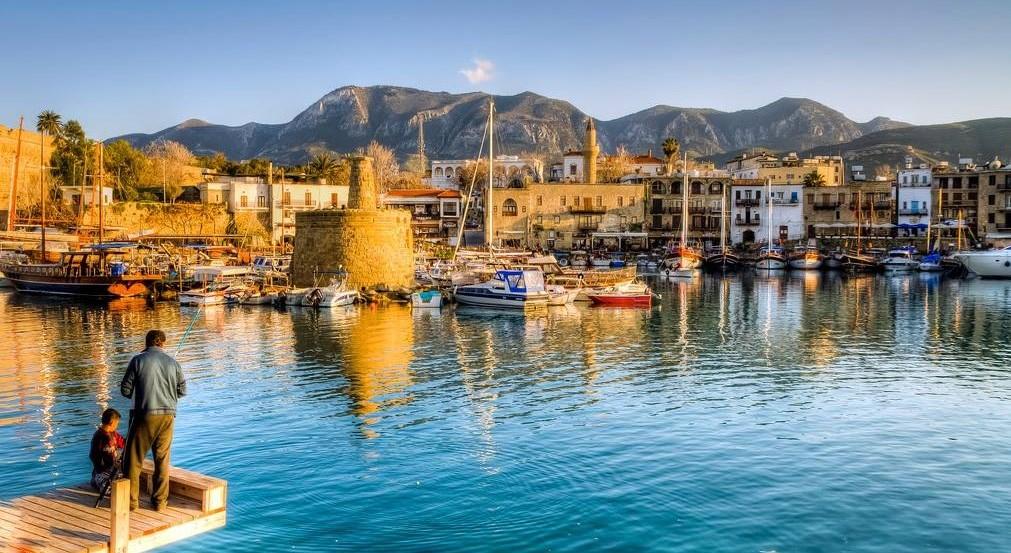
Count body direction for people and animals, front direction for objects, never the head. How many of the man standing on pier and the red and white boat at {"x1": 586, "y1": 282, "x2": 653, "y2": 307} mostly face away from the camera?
1

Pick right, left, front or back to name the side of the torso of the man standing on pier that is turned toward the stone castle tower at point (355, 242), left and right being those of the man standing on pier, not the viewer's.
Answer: front

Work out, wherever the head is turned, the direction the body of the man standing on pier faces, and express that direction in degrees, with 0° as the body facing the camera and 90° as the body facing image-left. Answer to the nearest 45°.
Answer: approximately 180°

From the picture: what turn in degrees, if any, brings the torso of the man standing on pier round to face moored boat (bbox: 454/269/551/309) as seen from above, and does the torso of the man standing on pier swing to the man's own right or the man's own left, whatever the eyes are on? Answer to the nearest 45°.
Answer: approximately 45° to the man's own right
